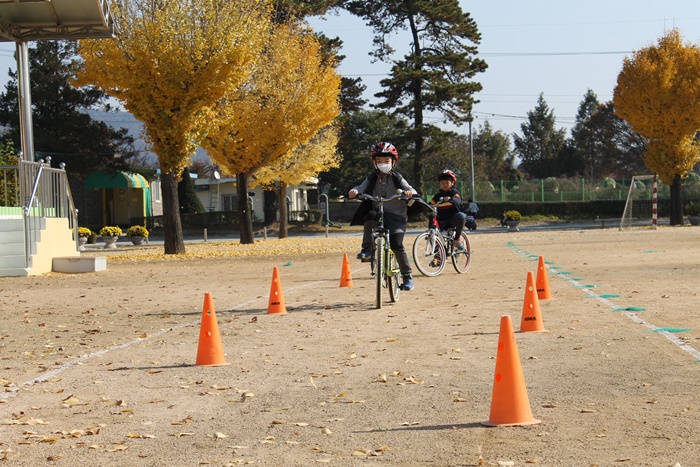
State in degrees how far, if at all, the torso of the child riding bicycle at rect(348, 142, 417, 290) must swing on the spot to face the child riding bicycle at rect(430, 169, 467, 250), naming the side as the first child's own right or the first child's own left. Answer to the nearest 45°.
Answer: approximately 180°

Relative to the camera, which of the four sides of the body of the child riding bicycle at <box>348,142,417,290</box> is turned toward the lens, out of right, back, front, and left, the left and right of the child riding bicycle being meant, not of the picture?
front

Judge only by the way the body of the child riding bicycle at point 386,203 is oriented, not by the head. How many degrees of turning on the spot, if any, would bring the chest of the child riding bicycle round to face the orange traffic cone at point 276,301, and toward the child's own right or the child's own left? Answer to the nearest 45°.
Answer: approximately 45° to the child's own right

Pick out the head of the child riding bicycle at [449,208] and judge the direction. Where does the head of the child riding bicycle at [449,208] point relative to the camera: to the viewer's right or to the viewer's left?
to the viewer's left

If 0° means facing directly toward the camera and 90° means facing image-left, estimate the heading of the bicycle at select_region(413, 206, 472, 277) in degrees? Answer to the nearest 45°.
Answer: approximately 45°

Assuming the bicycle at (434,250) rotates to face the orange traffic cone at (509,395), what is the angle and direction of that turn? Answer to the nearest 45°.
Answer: approximately 45° to its left

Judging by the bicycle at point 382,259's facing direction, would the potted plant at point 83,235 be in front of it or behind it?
behind

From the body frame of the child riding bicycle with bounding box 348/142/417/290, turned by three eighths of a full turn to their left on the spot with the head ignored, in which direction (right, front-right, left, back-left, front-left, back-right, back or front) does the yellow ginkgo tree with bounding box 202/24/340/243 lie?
front-left

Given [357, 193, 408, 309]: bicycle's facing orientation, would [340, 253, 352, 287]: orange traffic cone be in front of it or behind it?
behind

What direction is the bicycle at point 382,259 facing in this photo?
toward the camera

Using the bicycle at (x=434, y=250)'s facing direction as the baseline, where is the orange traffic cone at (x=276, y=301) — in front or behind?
in front

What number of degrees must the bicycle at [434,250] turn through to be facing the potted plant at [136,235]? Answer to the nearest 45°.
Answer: approximately 90° to its right

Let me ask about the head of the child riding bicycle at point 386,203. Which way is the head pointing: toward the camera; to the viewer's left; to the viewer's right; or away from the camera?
toward the camera

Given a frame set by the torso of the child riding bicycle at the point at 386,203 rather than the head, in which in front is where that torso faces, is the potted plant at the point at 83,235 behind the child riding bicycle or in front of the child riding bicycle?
behind
